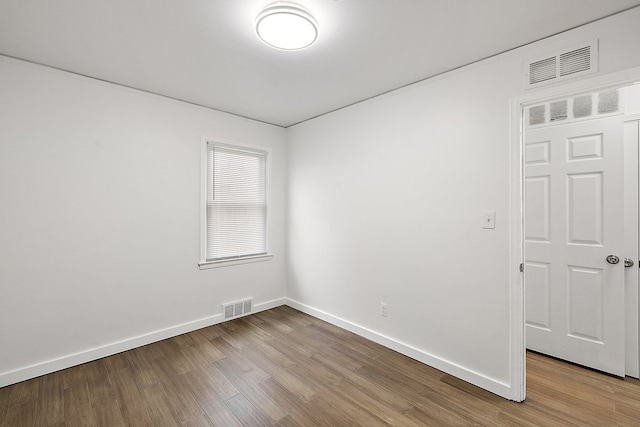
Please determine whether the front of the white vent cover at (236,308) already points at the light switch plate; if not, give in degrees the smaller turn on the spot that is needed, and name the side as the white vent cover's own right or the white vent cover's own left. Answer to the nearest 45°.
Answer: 0° — it already faces it

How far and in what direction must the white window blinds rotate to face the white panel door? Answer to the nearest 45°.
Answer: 0° — it already faces it

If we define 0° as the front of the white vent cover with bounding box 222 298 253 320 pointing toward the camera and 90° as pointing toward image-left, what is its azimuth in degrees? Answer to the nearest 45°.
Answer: approximately 315°

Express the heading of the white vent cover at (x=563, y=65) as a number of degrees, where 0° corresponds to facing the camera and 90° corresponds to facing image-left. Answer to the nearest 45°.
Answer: approximately 45°

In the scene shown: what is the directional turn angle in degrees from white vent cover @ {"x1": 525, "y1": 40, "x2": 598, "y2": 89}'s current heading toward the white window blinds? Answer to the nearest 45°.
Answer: approximately 45° to its right

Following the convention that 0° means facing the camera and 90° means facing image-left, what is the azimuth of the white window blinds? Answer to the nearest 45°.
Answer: approximately 315°
